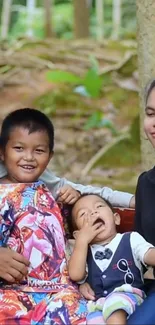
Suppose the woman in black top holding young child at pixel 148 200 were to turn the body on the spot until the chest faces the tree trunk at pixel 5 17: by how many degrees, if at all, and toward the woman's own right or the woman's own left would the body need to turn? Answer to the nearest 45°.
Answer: approximately 135° to the woman's own right

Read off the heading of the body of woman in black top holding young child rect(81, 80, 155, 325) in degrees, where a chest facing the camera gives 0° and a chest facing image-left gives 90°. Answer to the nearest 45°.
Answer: approximately 45°

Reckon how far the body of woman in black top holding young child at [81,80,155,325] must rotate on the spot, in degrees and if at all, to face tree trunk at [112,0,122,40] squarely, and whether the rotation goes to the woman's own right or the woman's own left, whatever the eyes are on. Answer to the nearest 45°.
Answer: approximately 135° to the woman's own right

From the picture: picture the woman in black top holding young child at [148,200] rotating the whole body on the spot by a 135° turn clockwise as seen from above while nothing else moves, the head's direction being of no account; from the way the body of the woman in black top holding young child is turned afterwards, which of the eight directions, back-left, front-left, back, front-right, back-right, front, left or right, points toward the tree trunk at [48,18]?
front

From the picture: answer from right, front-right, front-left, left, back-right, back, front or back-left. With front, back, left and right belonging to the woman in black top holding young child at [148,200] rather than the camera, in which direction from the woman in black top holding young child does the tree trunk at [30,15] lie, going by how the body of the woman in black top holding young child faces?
back-right
